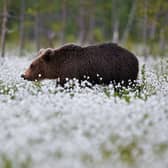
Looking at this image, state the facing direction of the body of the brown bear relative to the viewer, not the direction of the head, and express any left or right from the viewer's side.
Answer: facing to the left of the viewer
